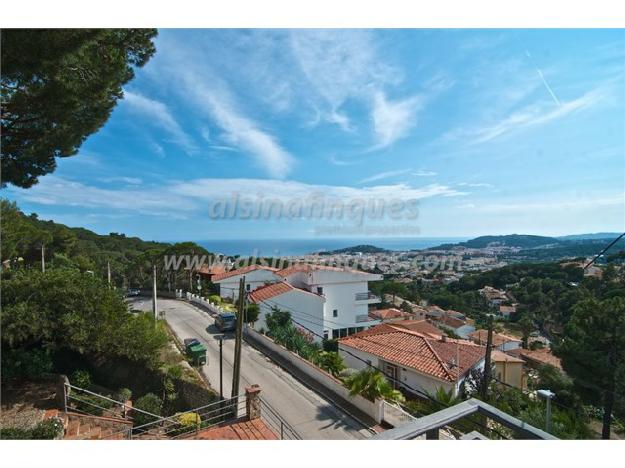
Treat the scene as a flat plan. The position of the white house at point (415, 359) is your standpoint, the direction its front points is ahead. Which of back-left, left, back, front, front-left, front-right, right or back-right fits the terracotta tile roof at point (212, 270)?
right

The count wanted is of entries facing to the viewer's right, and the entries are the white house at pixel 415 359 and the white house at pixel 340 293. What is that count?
1

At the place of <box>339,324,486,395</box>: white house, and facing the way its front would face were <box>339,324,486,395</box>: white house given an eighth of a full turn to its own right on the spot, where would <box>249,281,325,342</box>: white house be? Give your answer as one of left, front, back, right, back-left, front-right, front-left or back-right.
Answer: front-right

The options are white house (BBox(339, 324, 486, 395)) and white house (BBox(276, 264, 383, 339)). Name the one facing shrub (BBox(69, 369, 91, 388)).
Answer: white house (BBox(339, 324, 486, 395))

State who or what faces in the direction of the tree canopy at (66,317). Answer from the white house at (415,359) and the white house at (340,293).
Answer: the white house at (415,359)

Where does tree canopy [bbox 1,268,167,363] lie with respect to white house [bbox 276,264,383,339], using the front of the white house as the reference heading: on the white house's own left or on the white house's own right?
on the white house's own right

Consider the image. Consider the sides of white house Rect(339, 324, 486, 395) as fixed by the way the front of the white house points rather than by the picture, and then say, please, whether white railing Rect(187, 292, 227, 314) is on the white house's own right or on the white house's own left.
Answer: on the white house's own right

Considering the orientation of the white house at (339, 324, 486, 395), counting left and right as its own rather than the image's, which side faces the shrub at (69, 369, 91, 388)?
front
